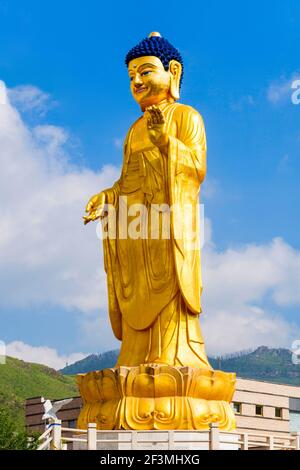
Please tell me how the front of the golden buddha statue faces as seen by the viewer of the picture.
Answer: facing the viewer and to the left of the viewer

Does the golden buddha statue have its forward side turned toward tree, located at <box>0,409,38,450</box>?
no

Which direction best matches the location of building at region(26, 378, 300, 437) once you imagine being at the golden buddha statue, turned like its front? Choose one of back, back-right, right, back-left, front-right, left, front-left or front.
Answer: back-right

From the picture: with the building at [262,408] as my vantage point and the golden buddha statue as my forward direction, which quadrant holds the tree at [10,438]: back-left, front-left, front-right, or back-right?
front-right
